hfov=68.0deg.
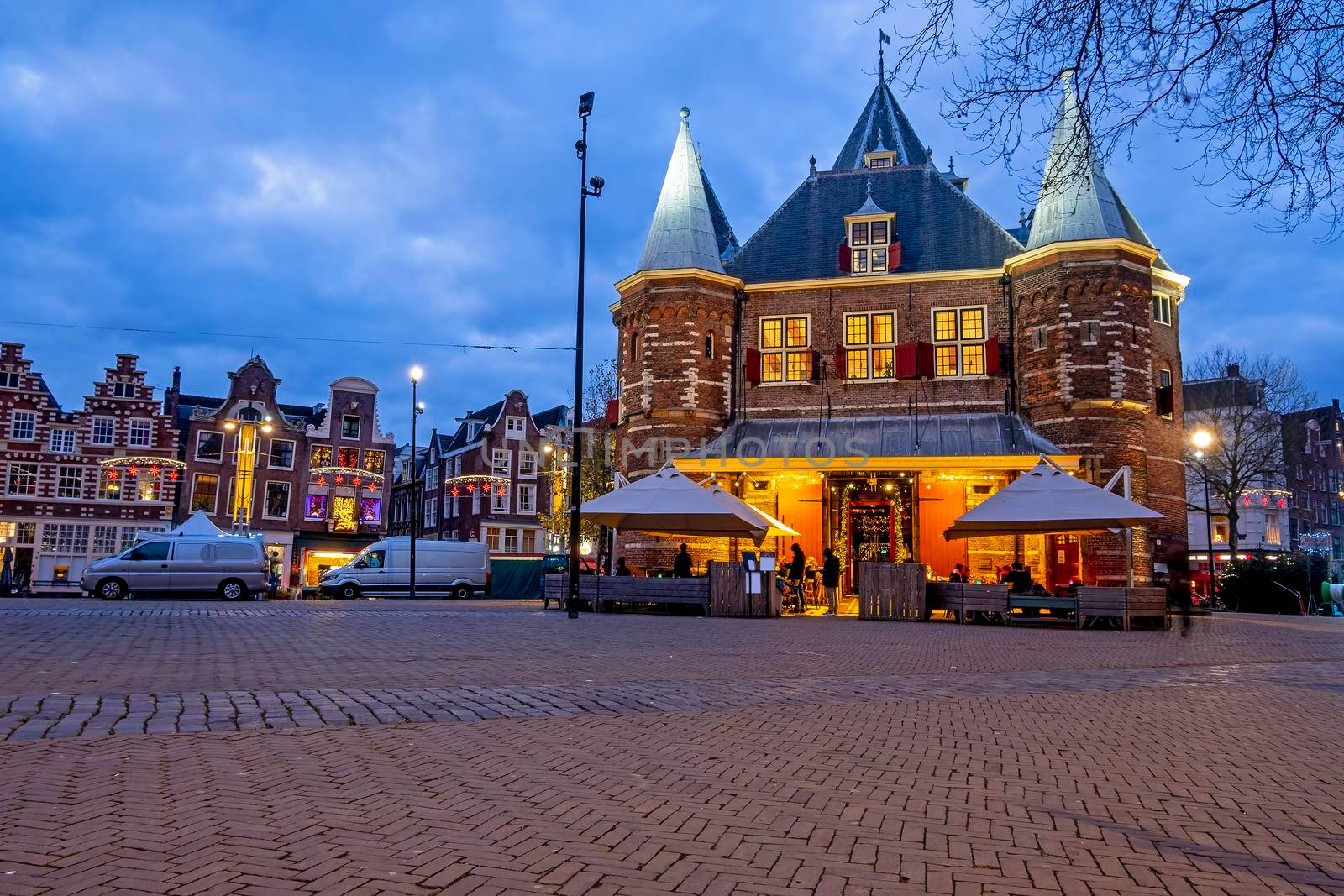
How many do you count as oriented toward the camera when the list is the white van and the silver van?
0

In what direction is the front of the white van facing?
to the viewer's left

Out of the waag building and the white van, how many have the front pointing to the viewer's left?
1

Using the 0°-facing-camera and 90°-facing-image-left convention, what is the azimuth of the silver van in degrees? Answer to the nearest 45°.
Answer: approximately 90°

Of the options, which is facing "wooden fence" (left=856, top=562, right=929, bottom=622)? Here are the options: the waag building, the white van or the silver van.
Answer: the waag building

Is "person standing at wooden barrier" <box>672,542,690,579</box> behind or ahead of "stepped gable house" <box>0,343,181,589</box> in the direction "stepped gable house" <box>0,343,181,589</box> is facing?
ahead

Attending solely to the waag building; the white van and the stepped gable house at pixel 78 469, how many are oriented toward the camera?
2

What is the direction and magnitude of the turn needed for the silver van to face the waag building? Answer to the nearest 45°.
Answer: approximately 135° to its left

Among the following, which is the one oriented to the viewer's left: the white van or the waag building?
the white van

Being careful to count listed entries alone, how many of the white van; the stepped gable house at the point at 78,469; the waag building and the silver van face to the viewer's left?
2

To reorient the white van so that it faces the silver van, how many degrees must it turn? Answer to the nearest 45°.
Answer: approximately 45° to its left
